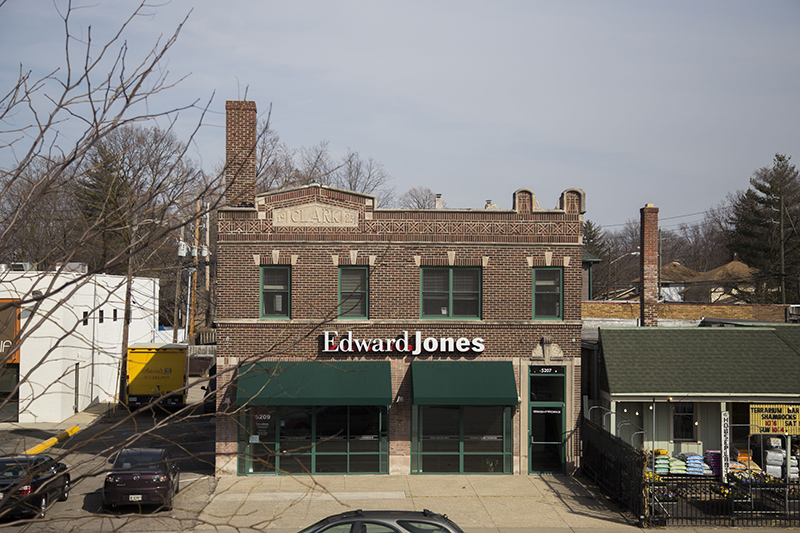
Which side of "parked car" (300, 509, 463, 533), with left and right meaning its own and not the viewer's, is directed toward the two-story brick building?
right

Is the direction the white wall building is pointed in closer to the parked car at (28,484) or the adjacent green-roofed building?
the parked car

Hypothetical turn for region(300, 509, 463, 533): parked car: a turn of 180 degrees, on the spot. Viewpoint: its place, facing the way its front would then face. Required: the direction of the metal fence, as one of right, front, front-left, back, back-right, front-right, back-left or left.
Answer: front-left

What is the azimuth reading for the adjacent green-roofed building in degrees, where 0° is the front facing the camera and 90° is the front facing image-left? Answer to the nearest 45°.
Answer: approximately 0°

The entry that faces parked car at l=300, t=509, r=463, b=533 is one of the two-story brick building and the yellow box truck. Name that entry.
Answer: the two-story brick building

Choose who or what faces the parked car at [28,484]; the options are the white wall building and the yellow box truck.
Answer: the white wall building

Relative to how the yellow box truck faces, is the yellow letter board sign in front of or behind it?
behind

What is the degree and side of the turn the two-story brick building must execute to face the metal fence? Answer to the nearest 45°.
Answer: approximately 45° to its left

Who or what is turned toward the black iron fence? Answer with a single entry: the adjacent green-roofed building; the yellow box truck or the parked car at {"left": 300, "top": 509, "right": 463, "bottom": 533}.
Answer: the adjacent green-roofed building

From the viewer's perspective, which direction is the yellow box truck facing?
away from the camera

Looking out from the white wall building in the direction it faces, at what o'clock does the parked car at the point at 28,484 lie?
The parked car is roughly at 12 o'clock from the white wall building.

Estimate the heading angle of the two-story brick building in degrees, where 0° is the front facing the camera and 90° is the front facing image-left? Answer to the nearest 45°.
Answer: approximately 0°
